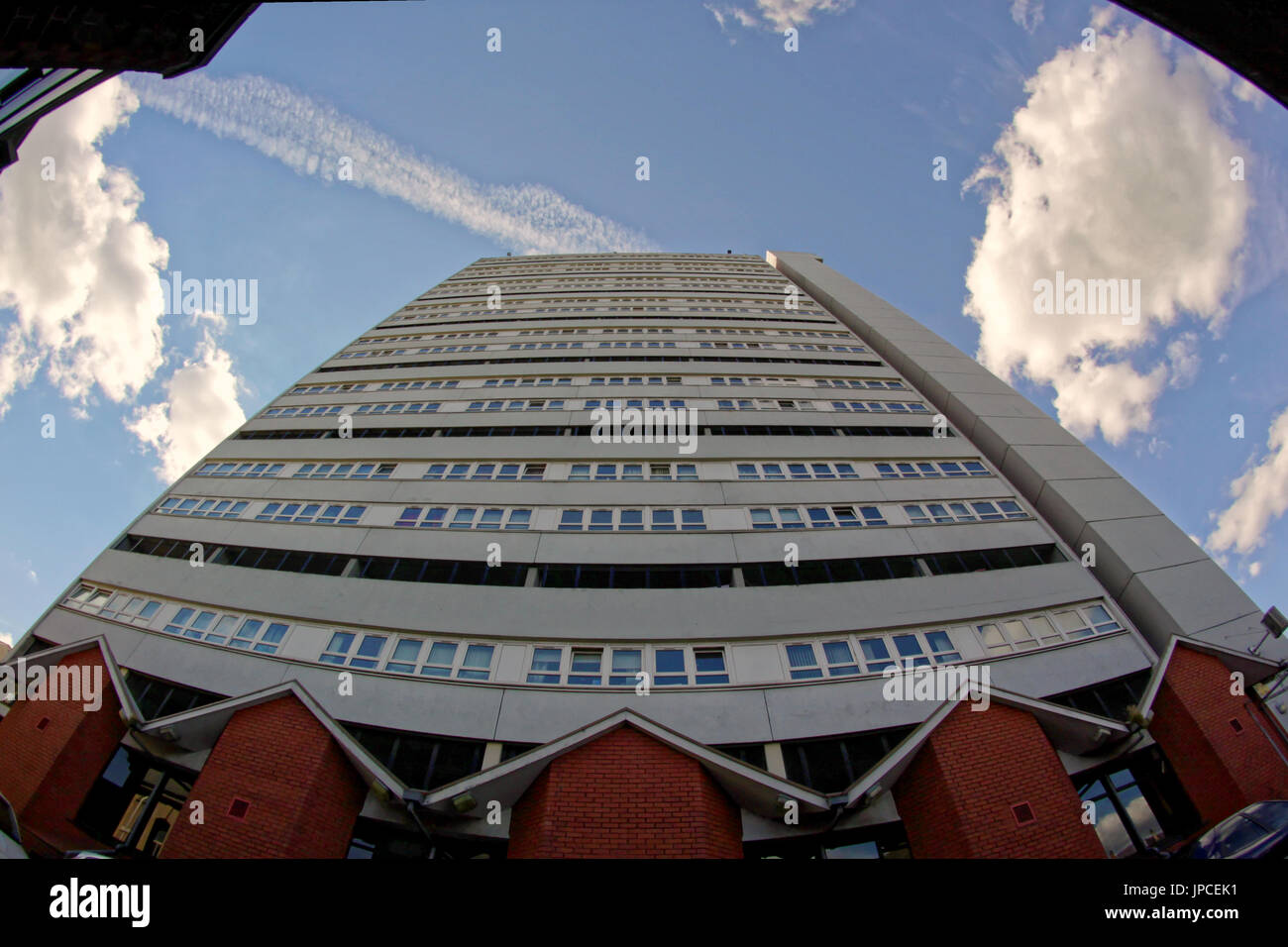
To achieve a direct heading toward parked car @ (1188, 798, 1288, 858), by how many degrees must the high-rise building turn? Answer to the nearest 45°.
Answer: approximately 45° to its left

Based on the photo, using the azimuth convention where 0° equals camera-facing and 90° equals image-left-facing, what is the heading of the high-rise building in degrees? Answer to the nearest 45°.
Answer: approximately 0°
